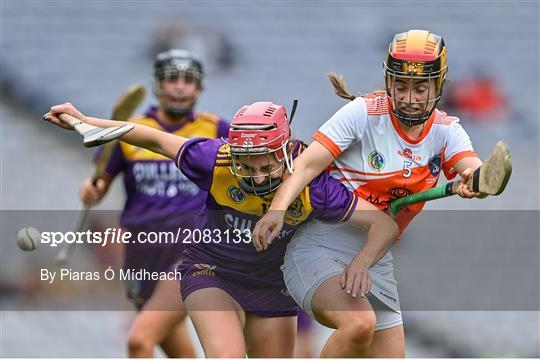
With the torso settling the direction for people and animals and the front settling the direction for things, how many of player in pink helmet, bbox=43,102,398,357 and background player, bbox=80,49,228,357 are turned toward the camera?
2

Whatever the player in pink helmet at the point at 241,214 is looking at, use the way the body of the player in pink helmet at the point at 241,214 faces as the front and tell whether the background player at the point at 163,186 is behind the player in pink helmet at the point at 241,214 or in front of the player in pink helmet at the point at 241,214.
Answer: behind

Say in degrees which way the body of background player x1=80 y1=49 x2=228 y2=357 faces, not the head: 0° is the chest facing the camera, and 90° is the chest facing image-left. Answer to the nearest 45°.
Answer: approximately 0°

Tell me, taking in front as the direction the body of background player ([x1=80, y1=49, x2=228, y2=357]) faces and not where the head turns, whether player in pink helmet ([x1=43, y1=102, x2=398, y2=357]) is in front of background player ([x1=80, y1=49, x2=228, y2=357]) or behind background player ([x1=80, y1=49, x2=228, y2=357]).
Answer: in front

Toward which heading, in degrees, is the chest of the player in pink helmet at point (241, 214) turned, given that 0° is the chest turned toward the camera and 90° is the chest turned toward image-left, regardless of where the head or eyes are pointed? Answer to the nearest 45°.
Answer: approximately 0°
